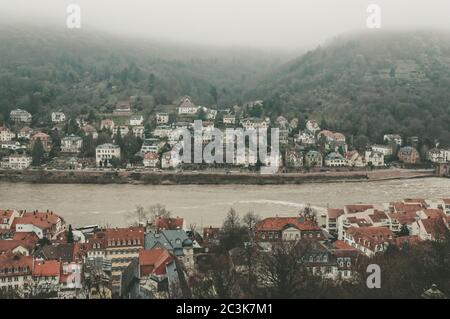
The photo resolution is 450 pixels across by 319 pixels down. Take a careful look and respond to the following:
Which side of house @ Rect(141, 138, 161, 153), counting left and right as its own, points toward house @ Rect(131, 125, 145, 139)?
back

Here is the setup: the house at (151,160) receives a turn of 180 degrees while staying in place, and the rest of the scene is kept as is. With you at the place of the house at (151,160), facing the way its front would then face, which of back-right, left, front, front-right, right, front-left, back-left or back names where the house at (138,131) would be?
front

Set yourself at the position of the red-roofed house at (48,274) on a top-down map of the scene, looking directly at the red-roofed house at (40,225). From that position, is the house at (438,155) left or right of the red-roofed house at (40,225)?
right

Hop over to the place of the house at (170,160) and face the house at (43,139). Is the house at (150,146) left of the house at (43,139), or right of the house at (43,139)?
right

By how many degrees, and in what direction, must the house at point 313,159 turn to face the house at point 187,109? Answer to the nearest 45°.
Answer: approximately 135° to its right

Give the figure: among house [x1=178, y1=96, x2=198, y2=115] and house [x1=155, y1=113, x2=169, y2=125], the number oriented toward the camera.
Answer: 2

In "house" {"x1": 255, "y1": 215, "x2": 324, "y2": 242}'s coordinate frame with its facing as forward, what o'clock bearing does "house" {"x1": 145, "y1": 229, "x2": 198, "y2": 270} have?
"house" {"x1": 145, "y1": 229, "x2": 198, "y2": 270} is roughly at 2 o'clock from "house" {"x1": 255, "y1": 215, "x2": 324, "y2": 242}.

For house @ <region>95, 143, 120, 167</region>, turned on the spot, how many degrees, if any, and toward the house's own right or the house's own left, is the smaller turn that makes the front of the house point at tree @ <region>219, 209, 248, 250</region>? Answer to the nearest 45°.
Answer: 0° — it already faces it

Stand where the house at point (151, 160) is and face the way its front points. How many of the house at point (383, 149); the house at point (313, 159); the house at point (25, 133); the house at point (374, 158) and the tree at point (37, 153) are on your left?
3

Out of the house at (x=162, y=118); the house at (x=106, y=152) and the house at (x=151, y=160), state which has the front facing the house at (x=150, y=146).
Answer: the house at (x=162, y=118)
